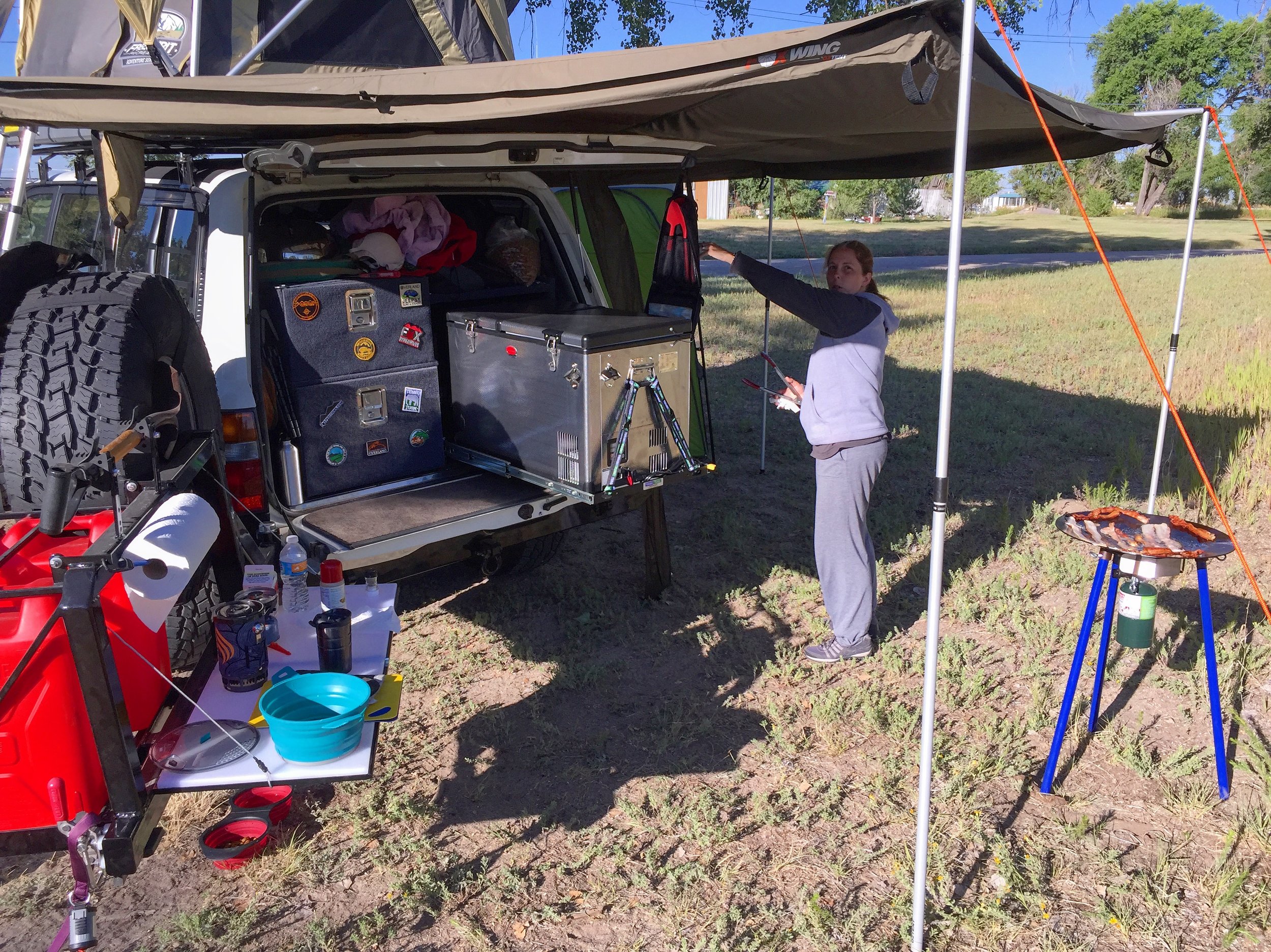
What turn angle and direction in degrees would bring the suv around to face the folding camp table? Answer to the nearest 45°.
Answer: approximately 135° to its left

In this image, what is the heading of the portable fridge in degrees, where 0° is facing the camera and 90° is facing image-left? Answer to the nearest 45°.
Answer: approximately 45°

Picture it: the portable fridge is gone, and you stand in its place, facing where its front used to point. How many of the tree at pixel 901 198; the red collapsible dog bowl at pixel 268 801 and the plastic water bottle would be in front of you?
2

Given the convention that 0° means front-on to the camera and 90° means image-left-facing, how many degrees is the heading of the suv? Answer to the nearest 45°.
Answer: approximately 135°

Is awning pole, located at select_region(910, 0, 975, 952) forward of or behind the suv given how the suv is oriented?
behind

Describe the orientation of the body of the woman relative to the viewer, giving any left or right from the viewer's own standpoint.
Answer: facing to the left of the viewer
